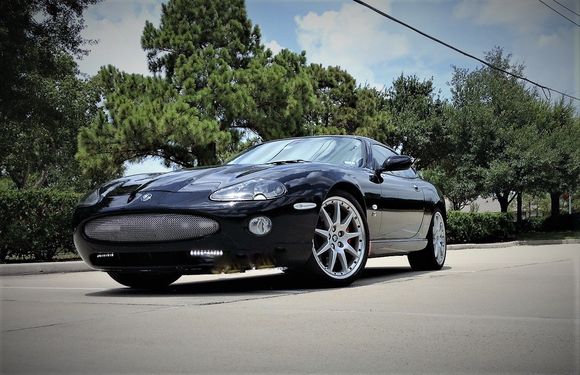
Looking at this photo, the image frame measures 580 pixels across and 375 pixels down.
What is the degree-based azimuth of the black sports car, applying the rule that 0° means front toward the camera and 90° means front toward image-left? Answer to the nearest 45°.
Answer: approximately 45°

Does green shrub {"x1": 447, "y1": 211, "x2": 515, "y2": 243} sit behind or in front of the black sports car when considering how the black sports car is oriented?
behind

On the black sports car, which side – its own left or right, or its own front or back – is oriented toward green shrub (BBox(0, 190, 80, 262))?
right
